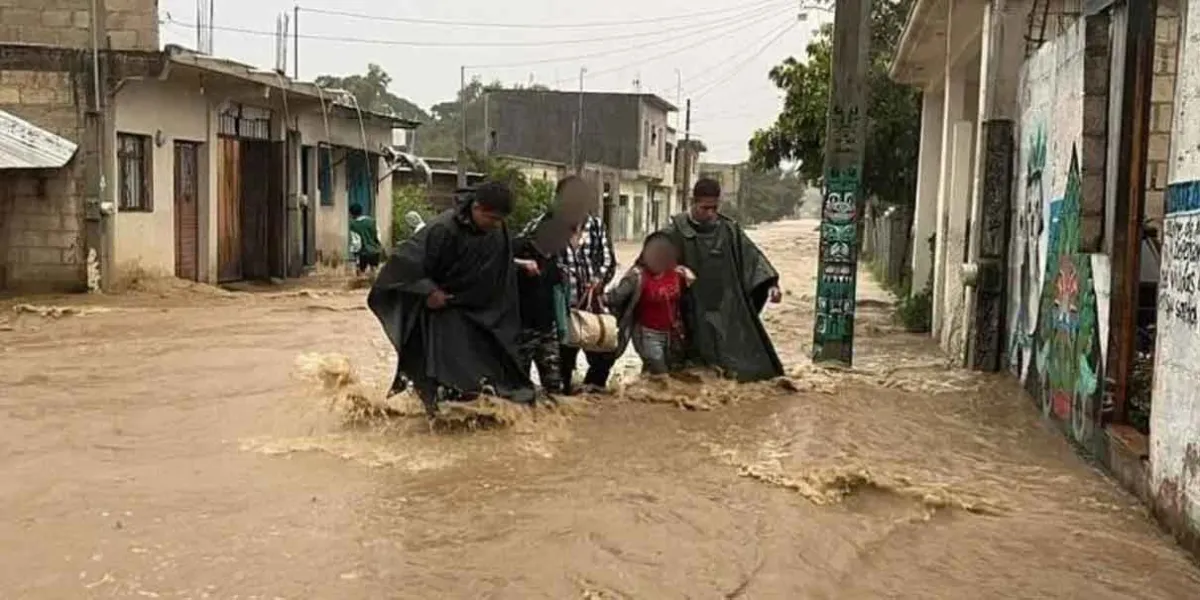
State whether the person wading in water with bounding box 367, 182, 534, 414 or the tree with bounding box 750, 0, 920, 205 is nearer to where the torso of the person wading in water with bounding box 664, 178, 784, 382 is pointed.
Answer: the person wading in water

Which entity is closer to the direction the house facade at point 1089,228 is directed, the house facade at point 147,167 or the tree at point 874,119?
the house facade

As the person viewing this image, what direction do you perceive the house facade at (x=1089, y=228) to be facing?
facing to the left of the viewer

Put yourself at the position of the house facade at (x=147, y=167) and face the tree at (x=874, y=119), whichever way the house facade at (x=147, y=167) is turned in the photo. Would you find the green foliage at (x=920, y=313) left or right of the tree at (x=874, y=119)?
right

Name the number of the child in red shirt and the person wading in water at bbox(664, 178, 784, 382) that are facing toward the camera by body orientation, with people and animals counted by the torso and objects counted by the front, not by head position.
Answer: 2

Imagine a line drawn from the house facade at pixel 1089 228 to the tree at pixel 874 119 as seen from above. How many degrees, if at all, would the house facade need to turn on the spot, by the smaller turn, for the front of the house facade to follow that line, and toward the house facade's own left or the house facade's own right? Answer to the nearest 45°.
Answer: approximately 90° to the house facade's own right

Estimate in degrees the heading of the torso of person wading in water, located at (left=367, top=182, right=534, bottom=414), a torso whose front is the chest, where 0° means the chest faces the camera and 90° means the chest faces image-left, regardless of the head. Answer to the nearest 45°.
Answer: approximately 315°

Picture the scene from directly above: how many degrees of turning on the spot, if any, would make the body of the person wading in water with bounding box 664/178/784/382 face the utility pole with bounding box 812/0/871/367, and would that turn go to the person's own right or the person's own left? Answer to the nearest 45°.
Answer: approximately 135° to the person's own left

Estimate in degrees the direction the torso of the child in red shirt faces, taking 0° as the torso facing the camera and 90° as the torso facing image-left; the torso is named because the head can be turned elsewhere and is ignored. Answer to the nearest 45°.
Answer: approximately 0°

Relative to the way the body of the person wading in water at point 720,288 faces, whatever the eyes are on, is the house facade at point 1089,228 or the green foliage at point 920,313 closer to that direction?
the house facade
